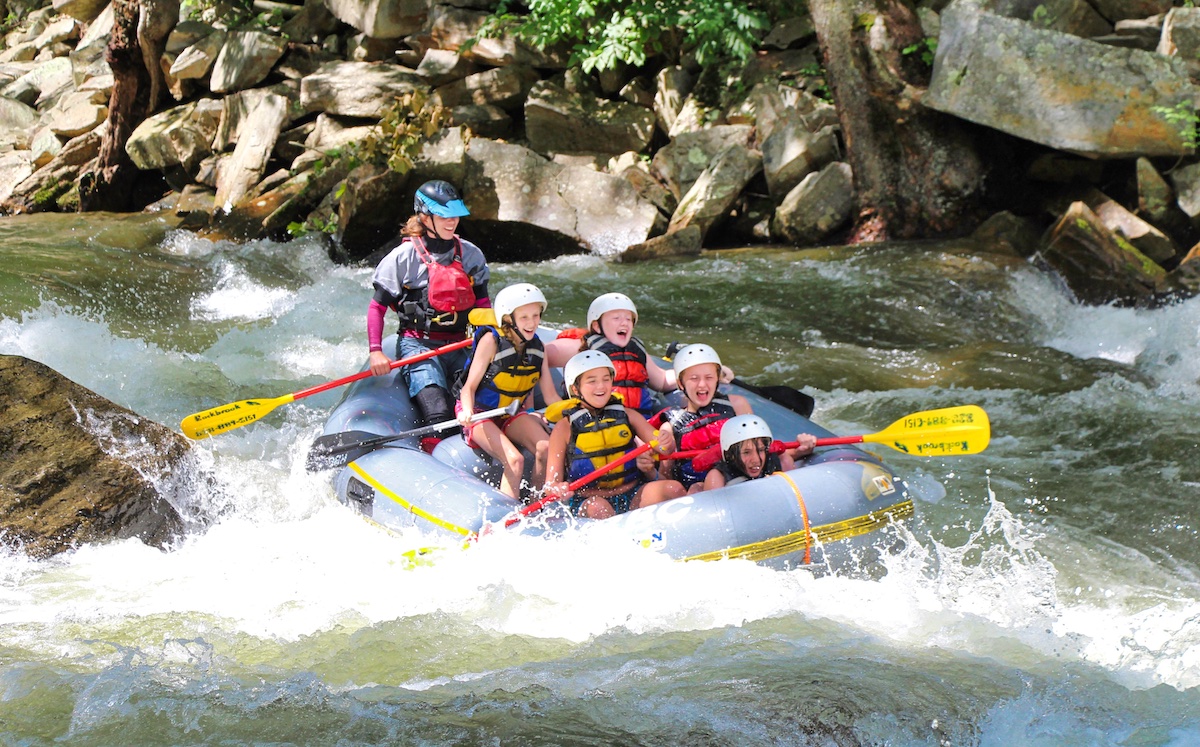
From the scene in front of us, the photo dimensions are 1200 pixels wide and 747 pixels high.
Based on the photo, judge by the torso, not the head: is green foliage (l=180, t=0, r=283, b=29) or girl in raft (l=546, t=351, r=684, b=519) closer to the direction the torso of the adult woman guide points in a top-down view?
the girl in raft

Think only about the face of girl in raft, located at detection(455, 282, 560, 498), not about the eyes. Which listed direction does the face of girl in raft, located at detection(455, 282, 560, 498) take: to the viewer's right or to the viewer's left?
to the viewer's right

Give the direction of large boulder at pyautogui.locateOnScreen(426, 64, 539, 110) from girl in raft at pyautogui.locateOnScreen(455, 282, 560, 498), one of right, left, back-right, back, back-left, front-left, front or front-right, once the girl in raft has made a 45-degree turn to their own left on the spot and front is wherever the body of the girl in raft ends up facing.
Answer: left

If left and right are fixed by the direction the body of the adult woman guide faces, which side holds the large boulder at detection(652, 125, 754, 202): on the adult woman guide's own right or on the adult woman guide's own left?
on the adult woman guide's own left

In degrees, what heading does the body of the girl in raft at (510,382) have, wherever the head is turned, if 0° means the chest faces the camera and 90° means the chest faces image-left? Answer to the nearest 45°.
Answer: approximately 315°

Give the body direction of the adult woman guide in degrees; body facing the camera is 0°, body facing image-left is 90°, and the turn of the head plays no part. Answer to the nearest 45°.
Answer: approximately 315°
